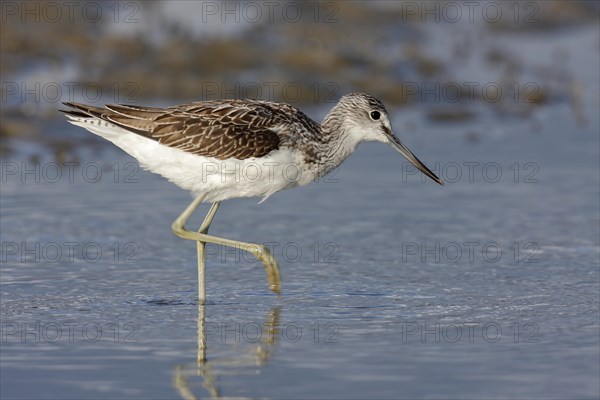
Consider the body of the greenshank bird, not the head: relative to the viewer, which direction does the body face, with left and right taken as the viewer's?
facing to the right of the viewer
